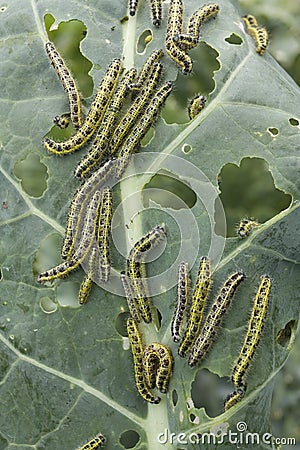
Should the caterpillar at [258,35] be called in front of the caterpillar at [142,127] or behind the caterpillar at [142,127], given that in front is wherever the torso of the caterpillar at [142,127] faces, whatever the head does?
in front

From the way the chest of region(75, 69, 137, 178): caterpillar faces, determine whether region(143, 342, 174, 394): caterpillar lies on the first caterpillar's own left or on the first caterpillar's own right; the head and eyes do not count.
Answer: on the first caterpillar's own right

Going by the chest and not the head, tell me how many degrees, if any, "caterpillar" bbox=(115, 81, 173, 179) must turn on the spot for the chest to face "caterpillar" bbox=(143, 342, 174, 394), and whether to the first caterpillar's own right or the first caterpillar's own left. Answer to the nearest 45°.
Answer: approximately 135° to the first caterpillar's own right

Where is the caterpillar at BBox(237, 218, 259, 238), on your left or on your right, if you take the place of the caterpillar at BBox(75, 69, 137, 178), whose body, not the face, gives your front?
on your right

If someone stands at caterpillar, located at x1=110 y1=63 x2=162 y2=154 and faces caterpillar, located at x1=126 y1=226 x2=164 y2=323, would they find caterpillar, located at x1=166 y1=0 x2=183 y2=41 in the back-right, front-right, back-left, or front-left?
back-left

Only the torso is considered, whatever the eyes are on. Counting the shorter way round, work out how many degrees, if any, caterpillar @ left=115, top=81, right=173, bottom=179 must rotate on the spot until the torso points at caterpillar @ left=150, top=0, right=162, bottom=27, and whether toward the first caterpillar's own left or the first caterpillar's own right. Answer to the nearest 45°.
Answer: approximately 45° to the first caterpillar's own left

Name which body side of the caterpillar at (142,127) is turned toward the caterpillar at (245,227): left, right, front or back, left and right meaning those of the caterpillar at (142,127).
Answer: right

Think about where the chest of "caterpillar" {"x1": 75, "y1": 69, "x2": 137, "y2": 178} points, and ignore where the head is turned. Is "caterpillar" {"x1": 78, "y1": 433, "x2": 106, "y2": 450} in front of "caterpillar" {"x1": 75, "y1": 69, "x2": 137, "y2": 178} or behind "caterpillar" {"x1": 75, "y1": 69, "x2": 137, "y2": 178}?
behind

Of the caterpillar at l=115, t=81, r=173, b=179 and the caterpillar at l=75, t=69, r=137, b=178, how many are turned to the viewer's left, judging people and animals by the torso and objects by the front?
0

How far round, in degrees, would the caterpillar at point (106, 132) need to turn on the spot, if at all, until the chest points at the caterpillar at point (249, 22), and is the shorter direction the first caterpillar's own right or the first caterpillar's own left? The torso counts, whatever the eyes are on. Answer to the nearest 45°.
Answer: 0° — it already faces it
